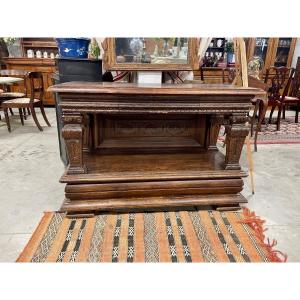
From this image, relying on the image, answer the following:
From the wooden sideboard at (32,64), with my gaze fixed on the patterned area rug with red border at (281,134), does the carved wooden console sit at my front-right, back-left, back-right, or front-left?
front-right

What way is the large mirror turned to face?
toward the camera

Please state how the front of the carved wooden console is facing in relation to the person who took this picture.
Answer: facing the viewer

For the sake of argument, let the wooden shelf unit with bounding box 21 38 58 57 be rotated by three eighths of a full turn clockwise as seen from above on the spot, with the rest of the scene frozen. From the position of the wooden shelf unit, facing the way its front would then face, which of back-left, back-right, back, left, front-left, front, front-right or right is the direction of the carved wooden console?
back-left

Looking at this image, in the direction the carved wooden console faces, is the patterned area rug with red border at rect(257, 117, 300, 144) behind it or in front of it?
behind

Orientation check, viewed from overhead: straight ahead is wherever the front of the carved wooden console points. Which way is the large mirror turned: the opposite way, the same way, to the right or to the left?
the same way

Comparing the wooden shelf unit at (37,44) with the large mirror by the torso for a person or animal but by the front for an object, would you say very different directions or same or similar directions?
same or similar directions

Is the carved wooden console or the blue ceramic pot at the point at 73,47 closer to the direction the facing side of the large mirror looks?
the carved wooden console

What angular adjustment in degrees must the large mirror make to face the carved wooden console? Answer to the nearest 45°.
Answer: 0° — it already faces it

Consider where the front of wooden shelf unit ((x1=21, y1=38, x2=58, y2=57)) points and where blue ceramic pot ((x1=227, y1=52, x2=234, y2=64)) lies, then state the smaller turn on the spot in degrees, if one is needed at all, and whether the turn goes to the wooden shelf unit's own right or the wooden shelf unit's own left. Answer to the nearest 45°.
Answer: approximately 45° to the wooden shelf unit's own left

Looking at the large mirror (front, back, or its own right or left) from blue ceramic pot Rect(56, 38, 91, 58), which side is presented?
right

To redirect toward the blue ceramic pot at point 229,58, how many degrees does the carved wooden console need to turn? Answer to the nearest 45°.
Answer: approximately 180°
